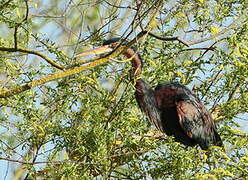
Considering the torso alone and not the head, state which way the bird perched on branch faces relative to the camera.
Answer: to the viewer's left
